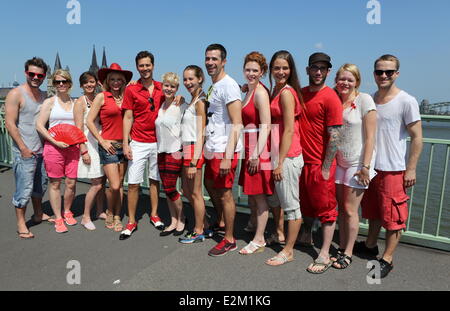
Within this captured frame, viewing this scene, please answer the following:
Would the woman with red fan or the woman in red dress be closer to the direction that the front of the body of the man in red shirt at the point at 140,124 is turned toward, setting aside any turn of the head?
the woman in red dress

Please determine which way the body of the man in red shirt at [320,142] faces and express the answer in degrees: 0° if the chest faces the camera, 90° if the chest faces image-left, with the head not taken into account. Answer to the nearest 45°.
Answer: approximately 45°

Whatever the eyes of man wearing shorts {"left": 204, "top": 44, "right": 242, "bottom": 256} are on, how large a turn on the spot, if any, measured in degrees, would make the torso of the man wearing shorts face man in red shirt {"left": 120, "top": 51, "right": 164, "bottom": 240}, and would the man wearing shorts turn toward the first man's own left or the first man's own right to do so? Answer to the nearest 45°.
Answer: approximately 90° to the first man's own right

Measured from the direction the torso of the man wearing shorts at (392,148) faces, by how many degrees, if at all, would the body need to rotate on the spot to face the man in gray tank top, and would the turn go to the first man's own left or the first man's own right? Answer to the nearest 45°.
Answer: approximately 45° to the first man's own right

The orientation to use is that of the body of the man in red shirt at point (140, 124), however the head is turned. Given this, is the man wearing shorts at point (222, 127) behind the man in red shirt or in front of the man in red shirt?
in front

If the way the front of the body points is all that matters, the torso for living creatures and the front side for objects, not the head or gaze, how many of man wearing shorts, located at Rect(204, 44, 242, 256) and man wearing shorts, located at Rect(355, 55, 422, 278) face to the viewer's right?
0
